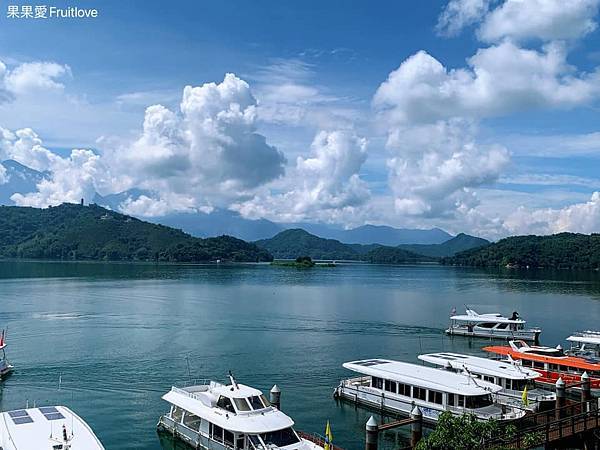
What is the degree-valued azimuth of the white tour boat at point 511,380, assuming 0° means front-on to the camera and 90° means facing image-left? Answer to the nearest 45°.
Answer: approximately 315°

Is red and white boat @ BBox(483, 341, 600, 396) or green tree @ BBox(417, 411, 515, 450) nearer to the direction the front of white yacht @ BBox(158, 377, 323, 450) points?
the green tree

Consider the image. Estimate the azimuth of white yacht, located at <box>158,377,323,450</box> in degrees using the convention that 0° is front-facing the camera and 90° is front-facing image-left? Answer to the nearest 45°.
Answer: approximately 315°

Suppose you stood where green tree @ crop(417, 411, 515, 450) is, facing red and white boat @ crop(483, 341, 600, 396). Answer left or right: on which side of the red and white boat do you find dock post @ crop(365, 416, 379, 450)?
left
